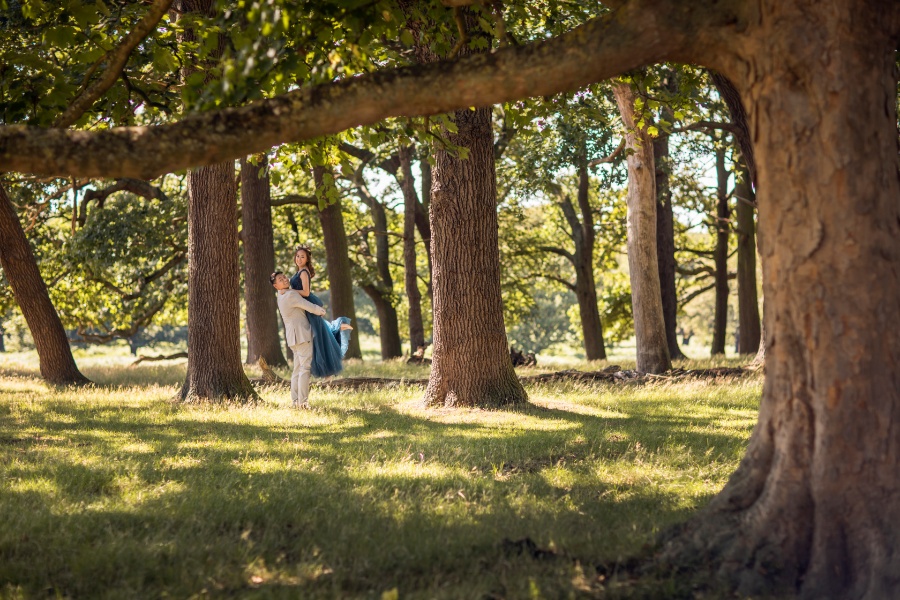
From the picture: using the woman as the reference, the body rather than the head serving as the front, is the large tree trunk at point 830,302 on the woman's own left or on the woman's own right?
on the woman's own left

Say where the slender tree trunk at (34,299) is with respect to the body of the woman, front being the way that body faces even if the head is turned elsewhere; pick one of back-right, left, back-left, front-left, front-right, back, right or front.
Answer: front-right

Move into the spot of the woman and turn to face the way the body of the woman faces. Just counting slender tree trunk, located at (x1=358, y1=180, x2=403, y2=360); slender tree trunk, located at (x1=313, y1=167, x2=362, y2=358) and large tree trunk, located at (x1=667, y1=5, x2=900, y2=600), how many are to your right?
2

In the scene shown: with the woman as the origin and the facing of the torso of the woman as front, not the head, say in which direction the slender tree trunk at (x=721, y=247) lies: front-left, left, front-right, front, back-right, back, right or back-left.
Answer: back-right

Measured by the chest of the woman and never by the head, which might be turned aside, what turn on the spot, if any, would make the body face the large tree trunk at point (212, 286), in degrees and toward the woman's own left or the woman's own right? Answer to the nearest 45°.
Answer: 0° — they already face it

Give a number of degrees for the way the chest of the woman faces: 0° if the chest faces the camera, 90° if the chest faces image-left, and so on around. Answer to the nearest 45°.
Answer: approximately 90°

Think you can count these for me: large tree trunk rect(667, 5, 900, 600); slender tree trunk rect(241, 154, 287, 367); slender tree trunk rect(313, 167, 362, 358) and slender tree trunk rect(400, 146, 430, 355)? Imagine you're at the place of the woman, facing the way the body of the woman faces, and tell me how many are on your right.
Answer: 3

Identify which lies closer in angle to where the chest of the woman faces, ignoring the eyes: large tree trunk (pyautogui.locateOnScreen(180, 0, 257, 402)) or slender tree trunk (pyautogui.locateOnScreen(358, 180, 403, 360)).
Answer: the large tree trunk

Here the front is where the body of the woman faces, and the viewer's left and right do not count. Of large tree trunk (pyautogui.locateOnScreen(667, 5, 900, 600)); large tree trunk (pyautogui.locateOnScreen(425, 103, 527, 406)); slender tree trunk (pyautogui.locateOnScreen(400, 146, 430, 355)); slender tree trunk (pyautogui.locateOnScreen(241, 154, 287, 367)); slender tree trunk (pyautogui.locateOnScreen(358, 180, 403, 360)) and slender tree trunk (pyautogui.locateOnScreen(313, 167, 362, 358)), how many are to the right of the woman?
4

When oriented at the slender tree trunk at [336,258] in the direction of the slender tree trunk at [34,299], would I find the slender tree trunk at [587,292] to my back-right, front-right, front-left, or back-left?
back-left

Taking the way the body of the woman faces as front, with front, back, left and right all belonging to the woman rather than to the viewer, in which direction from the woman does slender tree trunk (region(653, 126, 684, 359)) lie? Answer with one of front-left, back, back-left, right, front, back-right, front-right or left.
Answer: back-right

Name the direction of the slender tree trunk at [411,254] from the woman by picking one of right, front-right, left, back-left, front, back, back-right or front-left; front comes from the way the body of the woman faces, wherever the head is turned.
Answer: right

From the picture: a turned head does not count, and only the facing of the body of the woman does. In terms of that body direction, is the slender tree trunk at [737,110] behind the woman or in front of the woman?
behind
